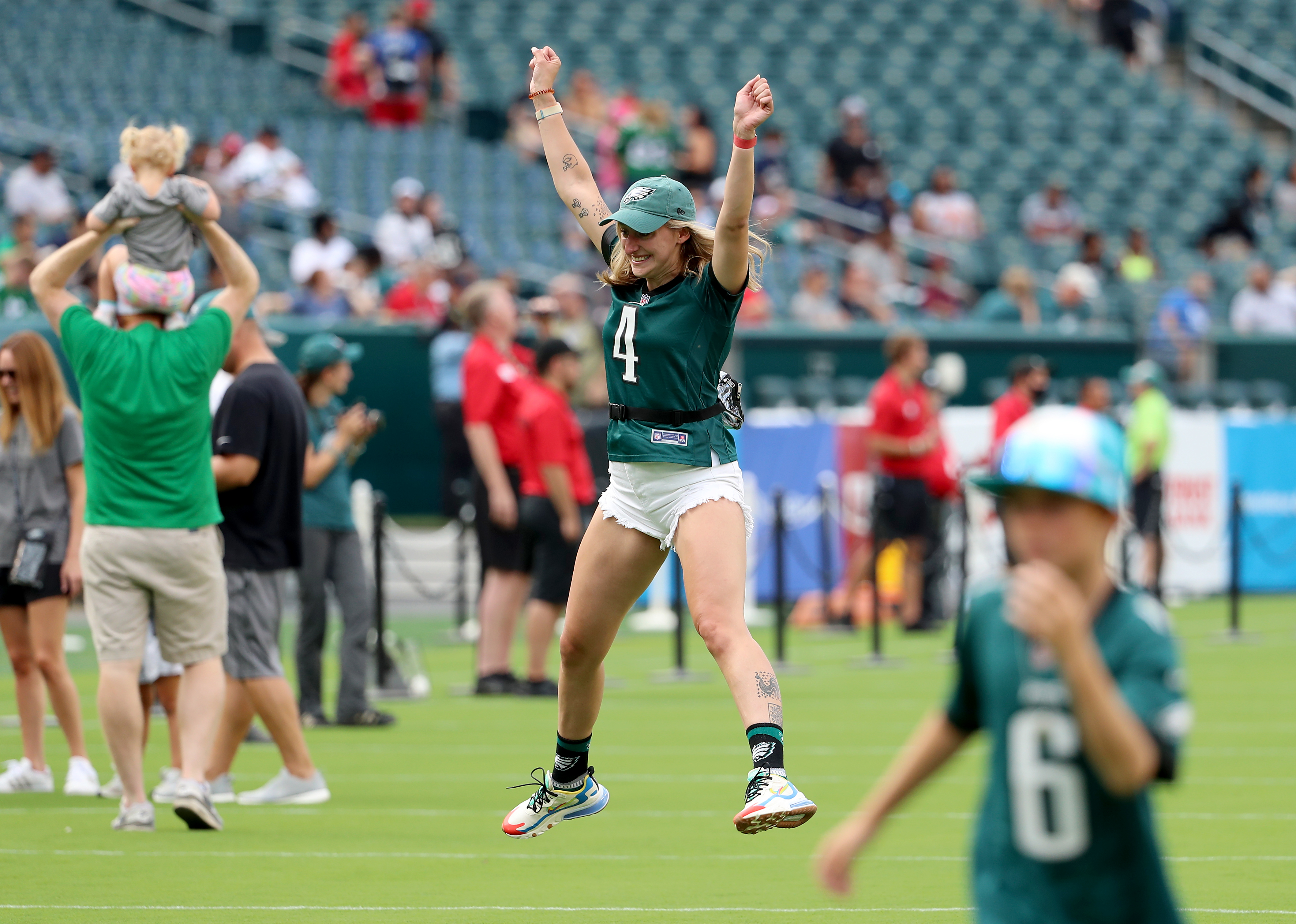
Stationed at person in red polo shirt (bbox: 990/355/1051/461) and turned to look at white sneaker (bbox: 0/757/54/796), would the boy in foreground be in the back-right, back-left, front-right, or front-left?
front-left

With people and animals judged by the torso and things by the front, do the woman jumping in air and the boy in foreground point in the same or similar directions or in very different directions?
same or similar directions

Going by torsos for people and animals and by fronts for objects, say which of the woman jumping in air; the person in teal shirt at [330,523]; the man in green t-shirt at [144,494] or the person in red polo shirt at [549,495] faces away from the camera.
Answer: the man in green t-shirt

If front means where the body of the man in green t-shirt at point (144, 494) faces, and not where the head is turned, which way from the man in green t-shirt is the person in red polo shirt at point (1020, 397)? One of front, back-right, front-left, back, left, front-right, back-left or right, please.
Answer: front-right

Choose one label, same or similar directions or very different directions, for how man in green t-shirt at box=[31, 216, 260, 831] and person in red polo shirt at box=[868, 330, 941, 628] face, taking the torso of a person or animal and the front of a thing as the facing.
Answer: very different directions

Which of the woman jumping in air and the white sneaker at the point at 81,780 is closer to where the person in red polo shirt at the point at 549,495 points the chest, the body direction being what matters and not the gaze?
the woman jumping in air

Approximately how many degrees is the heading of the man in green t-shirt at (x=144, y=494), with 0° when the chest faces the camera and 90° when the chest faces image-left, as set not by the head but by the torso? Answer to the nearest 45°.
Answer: approximately 180°

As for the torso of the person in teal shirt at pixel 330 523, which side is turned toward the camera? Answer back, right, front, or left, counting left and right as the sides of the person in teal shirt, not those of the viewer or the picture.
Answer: right

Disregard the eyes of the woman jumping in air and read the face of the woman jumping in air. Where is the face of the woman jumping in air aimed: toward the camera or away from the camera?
toward the camera

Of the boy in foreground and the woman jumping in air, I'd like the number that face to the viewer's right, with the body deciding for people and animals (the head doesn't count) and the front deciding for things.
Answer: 0

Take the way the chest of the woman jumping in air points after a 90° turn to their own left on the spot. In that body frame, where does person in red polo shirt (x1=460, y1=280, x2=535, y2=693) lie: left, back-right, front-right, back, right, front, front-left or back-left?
back-left

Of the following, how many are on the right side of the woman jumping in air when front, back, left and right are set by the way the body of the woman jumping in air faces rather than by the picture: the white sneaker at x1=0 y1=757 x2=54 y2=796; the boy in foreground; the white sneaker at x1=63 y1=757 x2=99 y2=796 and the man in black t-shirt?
3

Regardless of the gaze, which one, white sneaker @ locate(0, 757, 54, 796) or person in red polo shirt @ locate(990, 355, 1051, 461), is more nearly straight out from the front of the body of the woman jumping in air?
the white sneaker

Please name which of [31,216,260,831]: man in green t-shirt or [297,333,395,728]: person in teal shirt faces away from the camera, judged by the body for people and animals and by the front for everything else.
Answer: the man in green t-shirt
